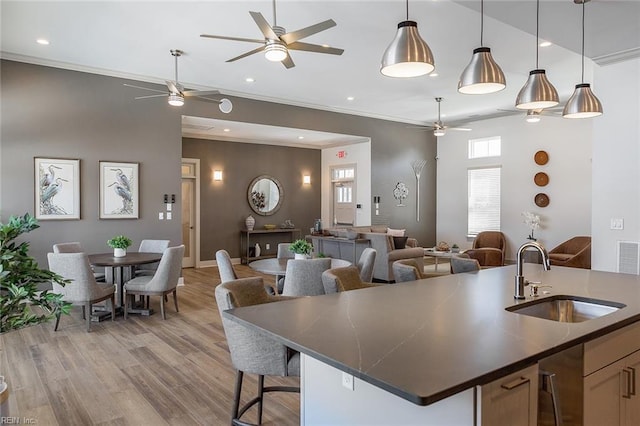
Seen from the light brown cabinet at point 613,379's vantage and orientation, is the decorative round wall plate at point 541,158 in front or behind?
behind

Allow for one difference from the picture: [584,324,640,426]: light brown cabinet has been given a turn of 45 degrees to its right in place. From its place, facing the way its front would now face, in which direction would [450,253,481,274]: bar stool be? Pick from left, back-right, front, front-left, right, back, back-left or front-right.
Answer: back-right

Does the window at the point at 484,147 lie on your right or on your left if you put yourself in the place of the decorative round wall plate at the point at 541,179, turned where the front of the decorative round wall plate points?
on your right

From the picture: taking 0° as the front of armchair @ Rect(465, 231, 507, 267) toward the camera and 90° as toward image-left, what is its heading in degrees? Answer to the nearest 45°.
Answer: approximately 45°

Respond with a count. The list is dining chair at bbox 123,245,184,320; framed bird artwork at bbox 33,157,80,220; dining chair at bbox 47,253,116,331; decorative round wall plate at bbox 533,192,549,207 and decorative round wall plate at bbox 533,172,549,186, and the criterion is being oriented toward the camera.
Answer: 3

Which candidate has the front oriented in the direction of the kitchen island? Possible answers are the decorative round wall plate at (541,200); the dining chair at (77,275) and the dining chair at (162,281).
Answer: the decorative round wall plate

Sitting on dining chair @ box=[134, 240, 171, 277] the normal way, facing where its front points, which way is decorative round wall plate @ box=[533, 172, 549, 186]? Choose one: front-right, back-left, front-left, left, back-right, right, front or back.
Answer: back-left

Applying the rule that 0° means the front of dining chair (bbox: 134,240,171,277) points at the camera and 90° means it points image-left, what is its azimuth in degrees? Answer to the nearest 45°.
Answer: approximately 45°

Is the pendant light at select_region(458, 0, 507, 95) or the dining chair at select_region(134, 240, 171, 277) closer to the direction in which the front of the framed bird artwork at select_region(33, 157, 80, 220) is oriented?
the pendant light

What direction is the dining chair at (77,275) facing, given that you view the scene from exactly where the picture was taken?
facing away from the viewer and to the right of the viewer
